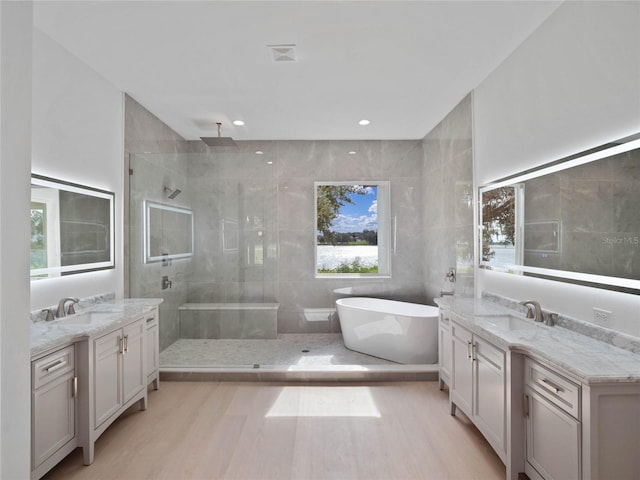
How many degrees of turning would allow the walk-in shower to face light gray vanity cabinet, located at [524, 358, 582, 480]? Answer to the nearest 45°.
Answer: approximately 45° to its left

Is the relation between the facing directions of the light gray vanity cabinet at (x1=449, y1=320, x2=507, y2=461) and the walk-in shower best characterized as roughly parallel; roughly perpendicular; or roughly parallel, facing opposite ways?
roughly perpendicular

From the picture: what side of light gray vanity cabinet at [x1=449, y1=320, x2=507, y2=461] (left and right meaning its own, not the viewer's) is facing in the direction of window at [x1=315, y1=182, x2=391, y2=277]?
right

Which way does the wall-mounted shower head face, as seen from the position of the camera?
facing to the right of the viewer

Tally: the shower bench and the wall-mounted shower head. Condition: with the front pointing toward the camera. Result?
1

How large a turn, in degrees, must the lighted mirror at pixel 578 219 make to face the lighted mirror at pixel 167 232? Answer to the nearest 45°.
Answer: approximately 45° to its right

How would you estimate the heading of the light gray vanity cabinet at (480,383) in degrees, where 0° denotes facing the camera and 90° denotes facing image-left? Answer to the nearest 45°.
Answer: approximately 45°

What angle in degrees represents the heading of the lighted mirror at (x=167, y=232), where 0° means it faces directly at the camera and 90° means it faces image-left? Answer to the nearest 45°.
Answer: approximately 315°

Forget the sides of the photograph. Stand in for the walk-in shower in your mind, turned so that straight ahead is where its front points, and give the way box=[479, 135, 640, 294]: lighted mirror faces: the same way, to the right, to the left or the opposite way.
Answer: to the right

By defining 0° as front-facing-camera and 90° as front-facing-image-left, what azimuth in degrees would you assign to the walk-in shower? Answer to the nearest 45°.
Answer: approximately 0°

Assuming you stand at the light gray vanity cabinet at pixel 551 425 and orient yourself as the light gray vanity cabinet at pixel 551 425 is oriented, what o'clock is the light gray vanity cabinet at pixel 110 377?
the light gray vanity cabinet at pixel 110 377 is roughly at 1 o'clock from the light gray vanity cabinet at pixel 551 425.
